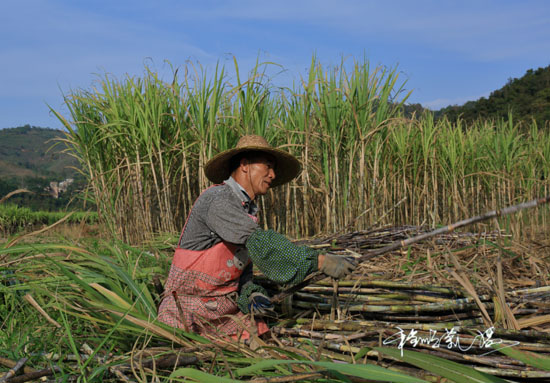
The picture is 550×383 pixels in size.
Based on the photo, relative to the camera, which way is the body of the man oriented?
to the viewer's right
